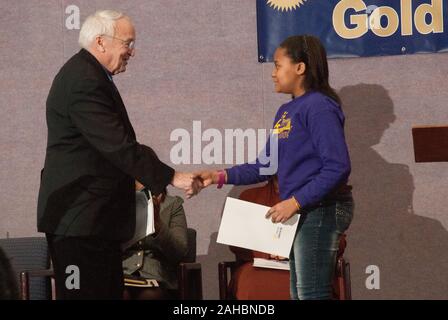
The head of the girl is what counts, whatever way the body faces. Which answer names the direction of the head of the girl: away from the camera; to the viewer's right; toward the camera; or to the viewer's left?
to the viewer's left

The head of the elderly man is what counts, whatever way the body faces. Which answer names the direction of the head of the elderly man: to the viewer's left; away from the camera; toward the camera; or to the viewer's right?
to the viewer's right

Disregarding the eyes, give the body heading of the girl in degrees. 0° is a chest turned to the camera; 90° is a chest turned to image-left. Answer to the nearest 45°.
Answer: approximately 90°

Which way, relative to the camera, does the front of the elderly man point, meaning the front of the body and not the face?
to the viewer's right

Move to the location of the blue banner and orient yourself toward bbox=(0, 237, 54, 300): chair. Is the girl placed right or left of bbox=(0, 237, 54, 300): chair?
left

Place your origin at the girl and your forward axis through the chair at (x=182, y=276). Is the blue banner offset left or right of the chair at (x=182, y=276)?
right
